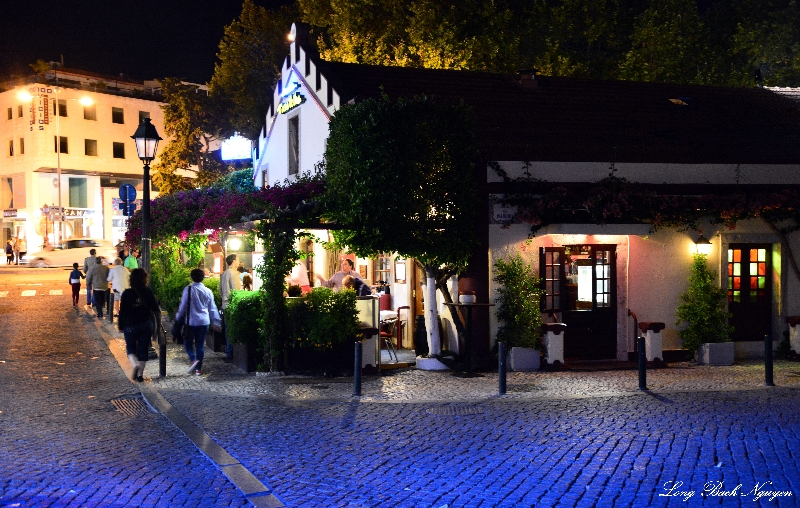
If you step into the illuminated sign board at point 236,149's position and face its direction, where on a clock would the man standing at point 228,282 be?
The man standing is roughly at 12 o'clock from the illuminated sign board.

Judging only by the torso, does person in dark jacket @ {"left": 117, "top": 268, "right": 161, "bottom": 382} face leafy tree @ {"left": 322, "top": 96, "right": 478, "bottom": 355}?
no

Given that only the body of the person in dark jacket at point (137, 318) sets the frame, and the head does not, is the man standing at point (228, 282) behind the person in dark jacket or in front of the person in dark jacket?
in front

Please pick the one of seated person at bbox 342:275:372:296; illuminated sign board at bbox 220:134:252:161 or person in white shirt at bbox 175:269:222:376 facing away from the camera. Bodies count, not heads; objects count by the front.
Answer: the person in white shirt

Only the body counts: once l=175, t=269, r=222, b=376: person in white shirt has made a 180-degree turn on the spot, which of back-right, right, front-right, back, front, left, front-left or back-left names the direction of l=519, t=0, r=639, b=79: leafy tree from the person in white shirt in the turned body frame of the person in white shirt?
back-left

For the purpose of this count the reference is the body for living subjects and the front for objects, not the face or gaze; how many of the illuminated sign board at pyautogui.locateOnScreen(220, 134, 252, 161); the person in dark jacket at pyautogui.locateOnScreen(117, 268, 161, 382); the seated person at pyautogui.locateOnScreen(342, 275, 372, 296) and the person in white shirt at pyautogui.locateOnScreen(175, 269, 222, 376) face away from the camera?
2

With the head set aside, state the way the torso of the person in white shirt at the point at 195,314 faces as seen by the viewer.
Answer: away from the camera

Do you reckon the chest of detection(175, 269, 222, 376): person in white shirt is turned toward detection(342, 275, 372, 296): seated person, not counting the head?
no

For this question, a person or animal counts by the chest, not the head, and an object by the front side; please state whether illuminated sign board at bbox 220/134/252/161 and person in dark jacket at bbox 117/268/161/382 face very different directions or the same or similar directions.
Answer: very different directions

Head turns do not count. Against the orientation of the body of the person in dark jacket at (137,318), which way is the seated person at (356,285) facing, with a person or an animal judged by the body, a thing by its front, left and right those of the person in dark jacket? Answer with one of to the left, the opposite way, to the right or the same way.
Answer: to the left

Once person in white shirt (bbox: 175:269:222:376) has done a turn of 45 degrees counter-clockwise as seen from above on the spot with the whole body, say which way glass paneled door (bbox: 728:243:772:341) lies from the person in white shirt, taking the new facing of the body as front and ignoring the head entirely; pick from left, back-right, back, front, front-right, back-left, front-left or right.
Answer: back-right

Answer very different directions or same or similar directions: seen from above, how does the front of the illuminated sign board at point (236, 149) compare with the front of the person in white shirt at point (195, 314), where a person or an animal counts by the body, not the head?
very different directions

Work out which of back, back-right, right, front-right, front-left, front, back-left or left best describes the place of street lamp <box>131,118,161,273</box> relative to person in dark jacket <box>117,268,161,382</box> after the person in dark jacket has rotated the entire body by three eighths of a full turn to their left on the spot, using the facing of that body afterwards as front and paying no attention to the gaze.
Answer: back-right

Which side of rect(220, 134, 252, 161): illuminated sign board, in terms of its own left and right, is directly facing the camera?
front

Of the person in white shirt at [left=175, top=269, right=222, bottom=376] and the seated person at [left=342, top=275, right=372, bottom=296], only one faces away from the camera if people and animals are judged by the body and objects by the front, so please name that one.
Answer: the person in white shirt

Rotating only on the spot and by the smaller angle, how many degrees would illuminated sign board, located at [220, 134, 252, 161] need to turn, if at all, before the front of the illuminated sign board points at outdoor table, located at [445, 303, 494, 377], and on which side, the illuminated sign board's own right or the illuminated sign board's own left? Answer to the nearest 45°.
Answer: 0° — it already faces it

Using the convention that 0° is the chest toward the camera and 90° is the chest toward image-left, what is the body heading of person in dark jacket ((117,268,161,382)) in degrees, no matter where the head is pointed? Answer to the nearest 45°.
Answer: approximately 180°

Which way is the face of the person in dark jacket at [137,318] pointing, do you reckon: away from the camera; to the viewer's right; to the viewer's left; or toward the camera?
away from the camera
